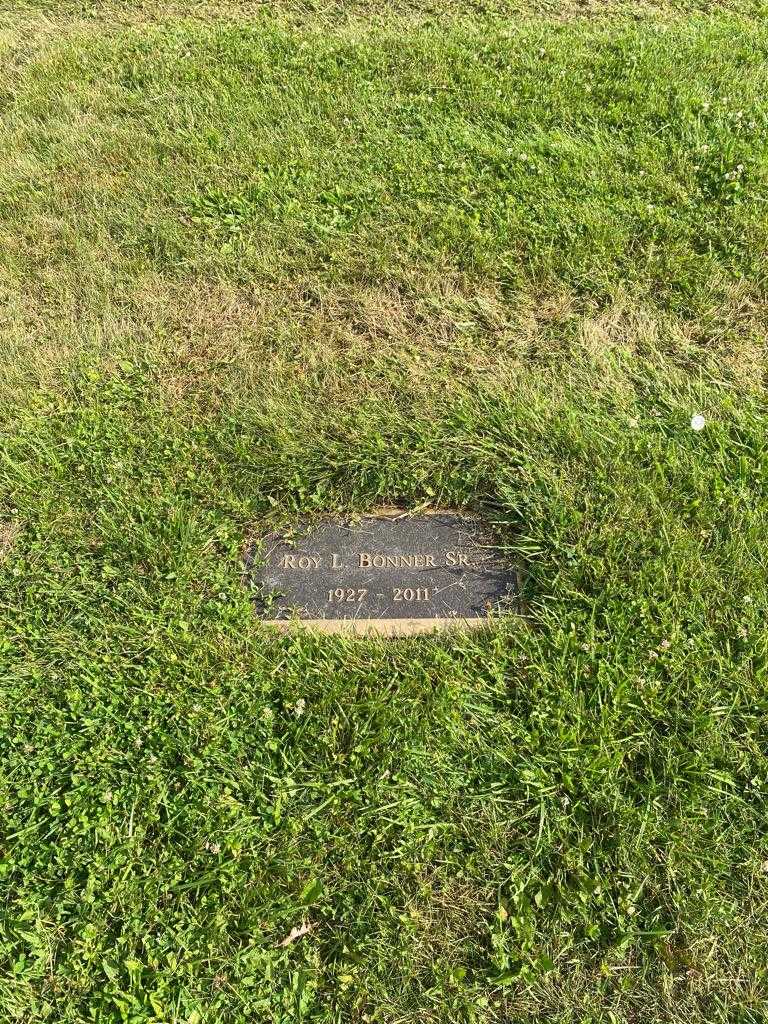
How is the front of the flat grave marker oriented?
toward the camera
